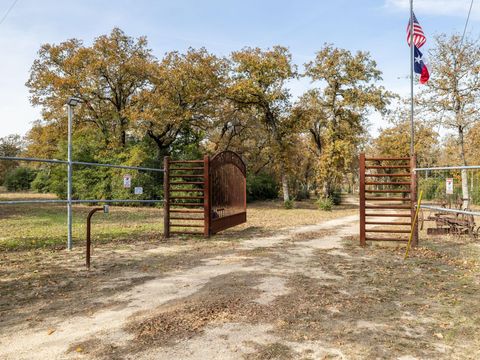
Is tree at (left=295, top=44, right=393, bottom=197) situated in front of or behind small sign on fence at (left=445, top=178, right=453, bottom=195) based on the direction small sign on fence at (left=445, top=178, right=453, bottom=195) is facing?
behind

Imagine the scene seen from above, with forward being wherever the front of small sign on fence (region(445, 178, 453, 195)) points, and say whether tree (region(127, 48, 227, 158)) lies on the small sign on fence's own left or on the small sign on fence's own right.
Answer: on the small sign on fence's own right

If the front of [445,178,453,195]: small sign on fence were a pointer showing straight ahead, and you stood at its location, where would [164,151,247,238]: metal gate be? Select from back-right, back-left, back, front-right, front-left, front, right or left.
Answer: right

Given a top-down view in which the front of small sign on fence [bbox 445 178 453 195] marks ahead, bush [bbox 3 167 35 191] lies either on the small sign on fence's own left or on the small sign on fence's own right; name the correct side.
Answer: on the small sign on fence's own right

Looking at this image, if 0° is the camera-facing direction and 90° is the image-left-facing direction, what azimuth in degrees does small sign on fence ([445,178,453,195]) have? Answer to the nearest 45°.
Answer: approximately 0°

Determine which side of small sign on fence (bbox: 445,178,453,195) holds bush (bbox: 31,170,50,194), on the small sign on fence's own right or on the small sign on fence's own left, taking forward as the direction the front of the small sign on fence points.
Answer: on the small sign on fence's own right

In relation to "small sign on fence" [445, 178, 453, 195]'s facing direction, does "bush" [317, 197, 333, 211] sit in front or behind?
behind

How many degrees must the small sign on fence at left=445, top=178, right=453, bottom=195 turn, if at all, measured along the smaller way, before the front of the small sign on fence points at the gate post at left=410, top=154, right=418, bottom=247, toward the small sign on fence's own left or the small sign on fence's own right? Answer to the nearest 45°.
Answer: approximately 45° to the small sign on fence's own right
